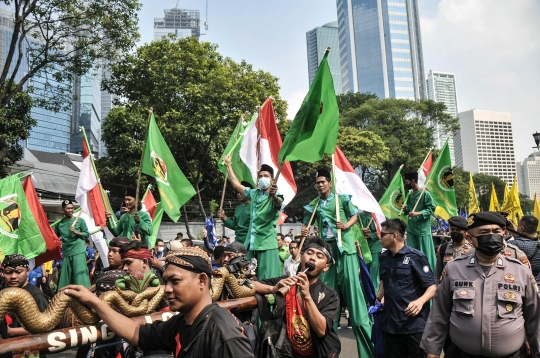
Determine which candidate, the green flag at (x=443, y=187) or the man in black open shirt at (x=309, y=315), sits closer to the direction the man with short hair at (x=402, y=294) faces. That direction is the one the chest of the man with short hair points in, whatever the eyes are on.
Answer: the man in black open shirt

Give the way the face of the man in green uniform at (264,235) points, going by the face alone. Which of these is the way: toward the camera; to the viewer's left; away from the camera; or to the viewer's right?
toward the camera

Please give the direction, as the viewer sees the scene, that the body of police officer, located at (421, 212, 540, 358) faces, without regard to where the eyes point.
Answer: toward the camera

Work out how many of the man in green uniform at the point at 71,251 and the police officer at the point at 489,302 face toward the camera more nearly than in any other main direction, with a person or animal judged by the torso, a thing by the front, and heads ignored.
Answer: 2

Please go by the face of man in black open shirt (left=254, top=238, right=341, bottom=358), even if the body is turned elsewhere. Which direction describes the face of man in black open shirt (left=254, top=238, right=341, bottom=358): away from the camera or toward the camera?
toward the camera

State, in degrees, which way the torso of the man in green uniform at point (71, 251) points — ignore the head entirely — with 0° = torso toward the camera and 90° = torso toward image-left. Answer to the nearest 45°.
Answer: approximately 0°

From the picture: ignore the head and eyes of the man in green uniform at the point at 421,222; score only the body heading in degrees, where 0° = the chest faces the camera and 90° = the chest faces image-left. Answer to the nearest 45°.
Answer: approximately 45°

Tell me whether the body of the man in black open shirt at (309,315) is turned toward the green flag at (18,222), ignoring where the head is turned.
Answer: no

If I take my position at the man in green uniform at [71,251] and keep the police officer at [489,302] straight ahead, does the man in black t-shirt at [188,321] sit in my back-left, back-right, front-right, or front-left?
front-right

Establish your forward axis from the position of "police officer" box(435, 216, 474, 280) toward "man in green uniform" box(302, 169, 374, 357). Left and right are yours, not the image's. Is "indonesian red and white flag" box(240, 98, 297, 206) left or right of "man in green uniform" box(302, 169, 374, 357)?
right

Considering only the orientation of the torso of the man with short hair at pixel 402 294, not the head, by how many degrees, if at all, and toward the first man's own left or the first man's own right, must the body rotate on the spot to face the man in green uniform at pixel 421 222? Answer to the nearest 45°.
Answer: approximately 135° to the first man's own right

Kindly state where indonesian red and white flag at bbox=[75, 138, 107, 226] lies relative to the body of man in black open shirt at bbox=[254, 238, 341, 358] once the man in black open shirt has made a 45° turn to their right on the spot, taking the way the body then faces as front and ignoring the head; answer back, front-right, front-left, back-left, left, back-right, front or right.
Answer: front-right

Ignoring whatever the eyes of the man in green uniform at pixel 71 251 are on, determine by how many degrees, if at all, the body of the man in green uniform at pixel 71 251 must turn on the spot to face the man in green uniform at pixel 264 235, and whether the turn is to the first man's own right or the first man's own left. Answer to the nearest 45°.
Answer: approximately 45° to the first man's own left
